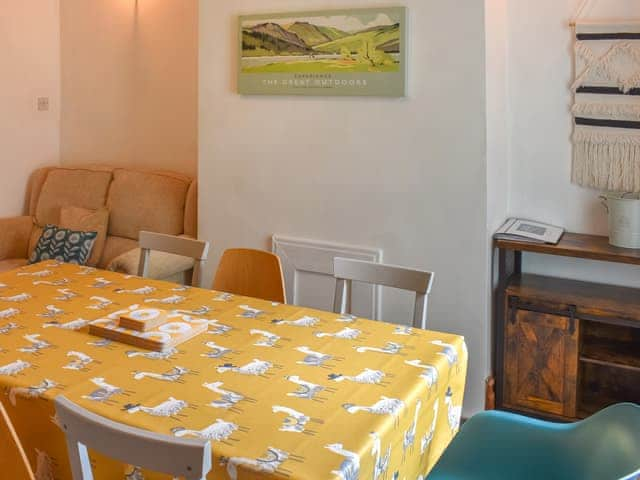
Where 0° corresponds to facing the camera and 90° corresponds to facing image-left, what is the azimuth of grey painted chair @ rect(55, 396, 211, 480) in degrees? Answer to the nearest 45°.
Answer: approximately 225°

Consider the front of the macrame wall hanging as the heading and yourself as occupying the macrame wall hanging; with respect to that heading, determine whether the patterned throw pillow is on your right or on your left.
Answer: on your right

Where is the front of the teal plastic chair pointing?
to the viewer's left

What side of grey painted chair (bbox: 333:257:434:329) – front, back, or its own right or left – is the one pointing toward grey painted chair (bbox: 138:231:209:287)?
right

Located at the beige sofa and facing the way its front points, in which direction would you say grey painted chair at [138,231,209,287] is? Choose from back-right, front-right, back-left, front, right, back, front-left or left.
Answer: front-left

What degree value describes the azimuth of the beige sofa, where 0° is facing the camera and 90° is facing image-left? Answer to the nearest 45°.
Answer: approximately 45°

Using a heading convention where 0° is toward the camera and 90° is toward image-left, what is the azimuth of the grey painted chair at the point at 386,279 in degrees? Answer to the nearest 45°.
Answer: approximately 45°

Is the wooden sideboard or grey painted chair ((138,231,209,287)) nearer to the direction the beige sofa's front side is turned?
the grey painted chair

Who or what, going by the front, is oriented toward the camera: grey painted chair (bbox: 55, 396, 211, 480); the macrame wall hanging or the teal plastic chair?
the macrame wall hanging

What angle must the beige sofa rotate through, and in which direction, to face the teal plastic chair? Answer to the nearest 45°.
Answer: approximately 45° to its left

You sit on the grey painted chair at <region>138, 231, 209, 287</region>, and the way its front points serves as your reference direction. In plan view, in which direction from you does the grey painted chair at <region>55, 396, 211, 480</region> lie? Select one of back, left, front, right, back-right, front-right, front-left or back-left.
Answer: front-left
